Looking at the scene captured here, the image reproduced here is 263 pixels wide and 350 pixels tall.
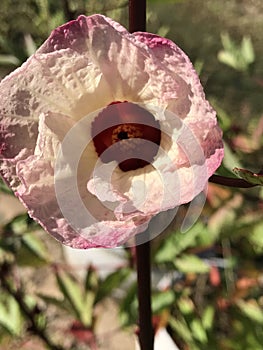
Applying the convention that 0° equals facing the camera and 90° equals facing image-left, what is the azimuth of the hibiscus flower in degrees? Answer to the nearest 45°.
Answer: approximately 0°
